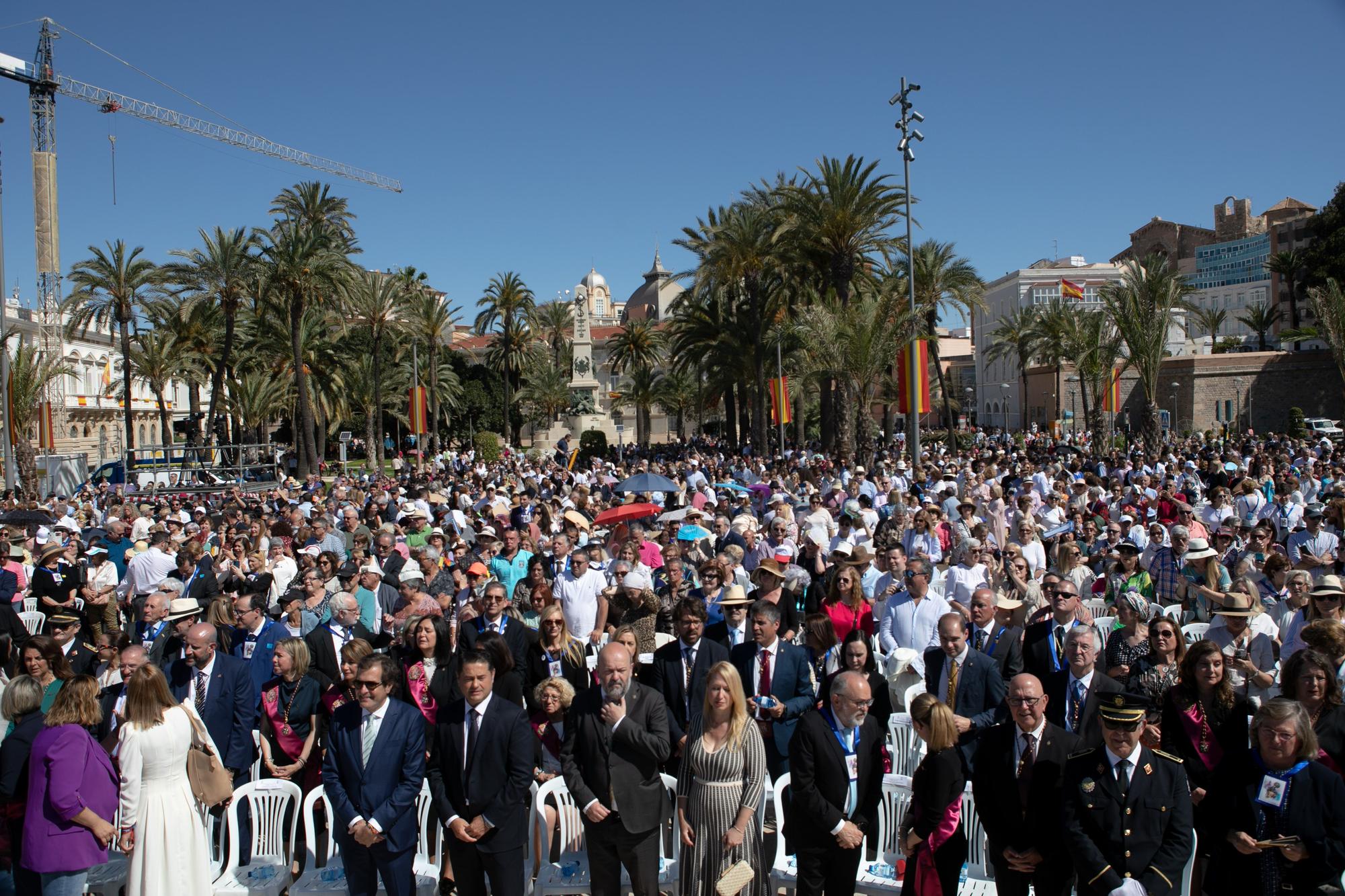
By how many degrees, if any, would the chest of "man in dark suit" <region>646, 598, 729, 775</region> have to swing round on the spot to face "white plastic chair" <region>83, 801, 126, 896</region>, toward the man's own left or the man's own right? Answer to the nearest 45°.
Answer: approximately 90° to the man's own right

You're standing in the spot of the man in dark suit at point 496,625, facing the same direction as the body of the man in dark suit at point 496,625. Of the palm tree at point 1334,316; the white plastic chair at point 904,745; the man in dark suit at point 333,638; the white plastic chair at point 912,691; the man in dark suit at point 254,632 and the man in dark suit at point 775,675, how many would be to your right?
2

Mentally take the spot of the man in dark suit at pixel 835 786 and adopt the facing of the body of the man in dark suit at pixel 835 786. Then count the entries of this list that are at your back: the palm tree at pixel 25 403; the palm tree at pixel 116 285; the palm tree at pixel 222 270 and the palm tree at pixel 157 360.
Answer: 4

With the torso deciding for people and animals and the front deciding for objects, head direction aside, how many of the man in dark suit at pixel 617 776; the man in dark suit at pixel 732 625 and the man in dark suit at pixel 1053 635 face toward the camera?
3

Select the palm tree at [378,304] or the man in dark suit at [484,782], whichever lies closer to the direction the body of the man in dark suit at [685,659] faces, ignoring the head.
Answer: the man in dark suit

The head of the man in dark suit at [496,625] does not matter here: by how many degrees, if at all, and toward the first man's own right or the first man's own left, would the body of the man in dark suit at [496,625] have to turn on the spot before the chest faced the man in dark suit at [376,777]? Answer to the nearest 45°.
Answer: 0° — they already face them

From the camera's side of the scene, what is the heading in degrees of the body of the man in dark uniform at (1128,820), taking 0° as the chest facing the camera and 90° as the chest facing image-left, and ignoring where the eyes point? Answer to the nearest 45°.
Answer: approximately 0°

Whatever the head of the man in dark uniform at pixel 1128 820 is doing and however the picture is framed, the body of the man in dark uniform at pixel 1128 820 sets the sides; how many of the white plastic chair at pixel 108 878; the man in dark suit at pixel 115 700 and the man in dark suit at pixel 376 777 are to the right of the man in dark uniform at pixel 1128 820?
3

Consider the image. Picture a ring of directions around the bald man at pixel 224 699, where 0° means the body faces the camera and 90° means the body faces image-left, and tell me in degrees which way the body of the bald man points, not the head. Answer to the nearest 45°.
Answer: approximately 45°
